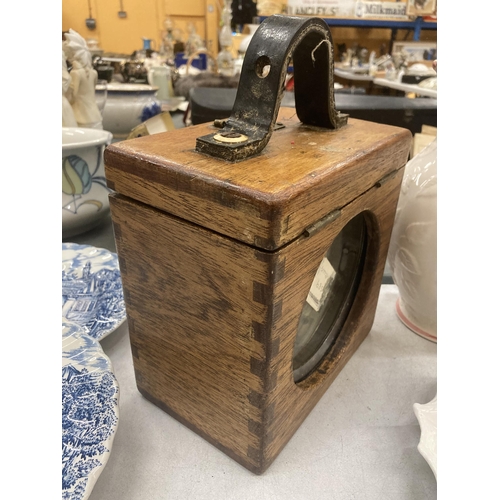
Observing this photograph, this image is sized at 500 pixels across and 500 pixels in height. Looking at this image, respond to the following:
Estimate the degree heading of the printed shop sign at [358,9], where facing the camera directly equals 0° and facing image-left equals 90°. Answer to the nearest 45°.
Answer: approximately 0°

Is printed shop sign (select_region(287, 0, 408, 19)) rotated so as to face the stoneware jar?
yes

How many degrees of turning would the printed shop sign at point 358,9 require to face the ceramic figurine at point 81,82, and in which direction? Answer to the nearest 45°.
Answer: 0° — it already faces it

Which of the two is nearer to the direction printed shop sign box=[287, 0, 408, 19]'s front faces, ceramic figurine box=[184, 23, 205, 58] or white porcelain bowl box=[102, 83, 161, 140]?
the white porcelain bowl

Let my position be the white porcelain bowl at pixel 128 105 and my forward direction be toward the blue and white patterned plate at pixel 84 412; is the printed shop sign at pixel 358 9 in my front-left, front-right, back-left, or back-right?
back-left

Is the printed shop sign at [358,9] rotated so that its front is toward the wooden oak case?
yes

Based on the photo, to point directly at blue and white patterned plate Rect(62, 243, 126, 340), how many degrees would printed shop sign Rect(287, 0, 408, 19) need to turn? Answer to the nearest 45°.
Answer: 0° — it already faces it
